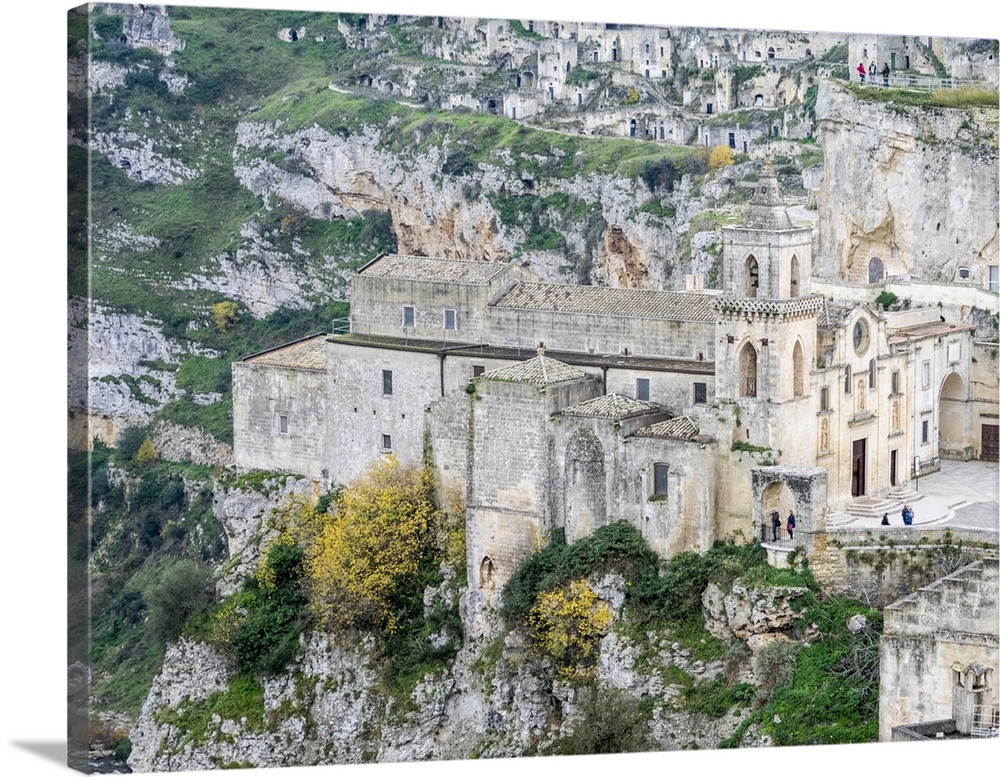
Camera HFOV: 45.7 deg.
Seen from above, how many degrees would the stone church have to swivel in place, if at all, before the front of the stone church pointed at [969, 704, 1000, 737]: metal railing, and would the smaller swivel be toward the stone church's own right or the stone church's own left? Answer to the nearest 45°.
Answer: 0° — it already faces it

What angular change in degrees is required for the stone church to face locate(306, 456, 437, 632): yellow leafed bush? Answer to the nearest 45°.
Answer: approximately 135° to its right

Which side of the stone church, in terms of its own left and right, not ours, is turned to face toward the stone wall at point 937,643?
front

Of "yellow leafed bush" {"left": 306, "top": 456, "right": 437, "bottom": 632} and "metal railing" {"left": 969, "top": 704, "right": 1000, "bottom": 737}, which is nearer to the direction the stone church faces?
the metal railing

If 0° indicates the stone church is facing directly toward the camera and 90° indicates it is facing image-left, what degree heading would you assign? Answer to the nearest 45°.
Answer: approximately 315°
